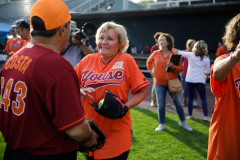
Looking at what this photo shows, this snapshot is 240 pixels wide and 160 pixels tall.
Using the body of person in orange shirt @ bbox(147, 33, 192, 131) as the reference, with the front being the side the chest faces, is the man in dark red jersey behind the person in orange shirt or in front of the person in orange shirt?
in front

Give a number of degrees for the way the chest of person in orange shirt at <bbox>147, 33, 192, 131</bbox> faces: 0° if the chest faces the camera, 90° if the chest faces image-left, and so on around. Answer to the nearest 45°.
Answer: approximately 0°

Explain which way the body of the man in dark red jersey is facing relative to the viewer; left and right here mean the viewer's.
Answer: facing away from the viewer and to the right of the viewer

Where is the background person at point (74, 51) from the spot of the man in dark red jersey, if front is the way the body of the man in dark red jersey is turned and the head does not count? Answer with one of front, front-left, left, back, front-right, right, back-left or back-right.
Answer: front-left

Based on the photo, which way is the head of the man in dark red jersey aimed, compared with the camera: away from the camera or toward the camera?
away from the camera

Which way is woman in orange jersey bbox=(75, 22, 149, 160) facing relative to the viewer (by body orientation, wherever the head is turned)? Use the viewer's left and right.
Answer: facing the viewer and to the left of the viewer
